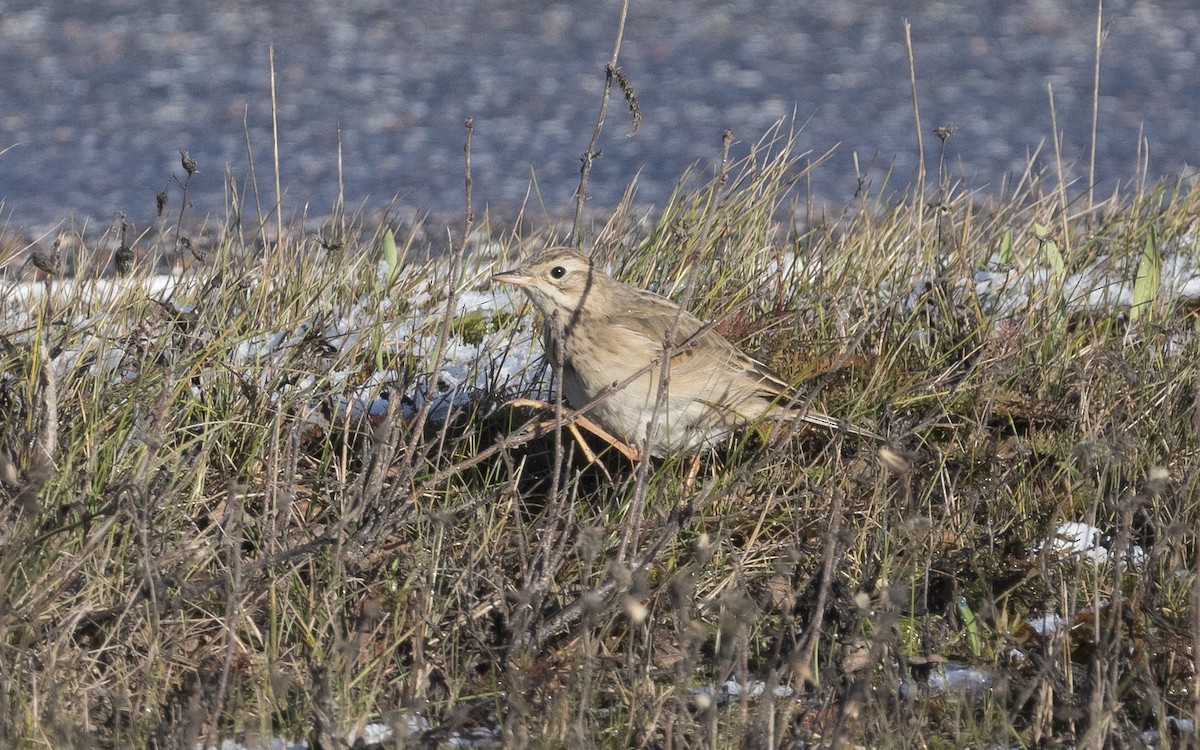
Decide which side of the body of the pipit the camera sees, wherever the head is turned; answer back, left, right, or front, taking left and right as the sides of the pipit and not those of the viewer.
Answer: left
